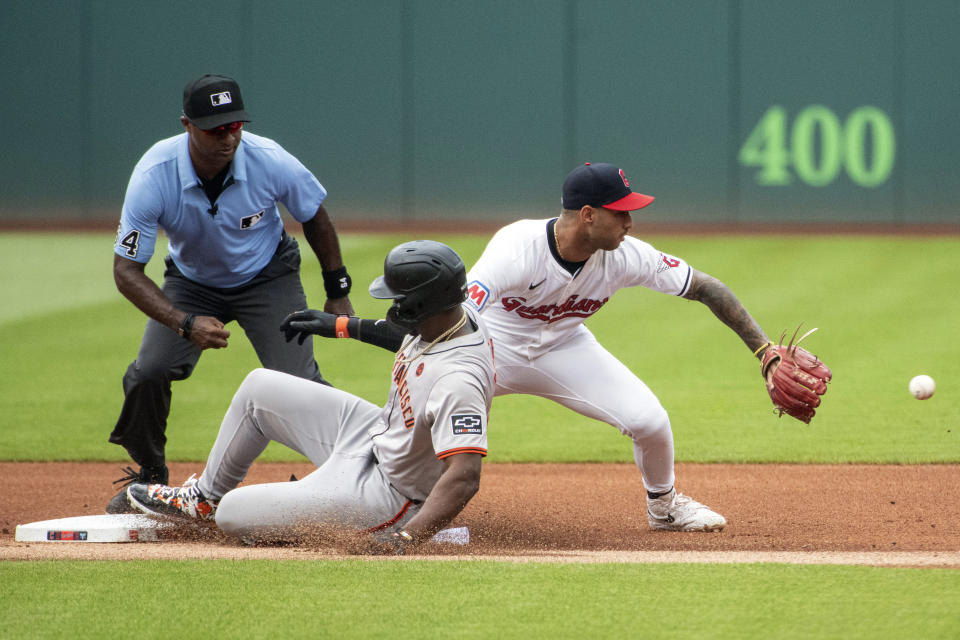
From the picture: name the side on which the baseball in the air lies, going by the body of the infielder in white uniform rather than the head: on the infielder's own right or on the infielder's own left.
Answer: on the infielder's own left

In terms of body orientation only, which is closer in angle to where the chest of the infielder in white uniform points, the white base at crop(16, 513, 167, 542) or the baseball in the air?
the baseball in the air

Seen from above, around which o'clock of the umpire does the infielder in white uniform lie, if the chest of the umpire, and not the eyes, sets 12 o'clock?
The infielder in white uniform is roughly at 10 o'clock from the umpire.

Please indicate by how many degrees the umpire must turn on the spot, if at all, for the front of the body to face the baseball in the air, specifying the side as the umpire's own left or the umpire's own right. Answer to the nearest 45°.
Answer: approximately 90° to the umpire's own left

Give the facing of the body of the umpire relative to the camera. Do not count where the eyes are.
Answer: toward the camera

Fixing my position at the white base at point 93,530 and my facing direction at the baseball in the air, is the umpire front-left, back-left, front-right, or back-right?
front-left

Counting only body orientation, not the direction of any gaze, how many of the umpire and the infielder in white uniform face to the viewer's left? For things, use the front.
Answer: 0

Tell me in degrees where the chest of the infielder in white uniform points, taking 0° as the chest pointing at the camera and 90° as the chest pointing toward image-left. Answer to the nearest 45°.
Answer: approximately 315°

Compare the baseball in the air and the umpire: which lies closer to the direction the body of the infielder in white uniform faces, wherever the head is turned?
the baseball in the air

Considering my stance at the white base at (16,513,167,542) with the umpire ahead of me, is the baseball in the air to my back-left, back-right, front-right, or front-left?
front-right

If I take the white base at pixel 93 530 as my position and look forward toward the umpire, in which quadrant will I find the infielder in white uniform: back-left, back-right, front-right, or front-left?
front-right
